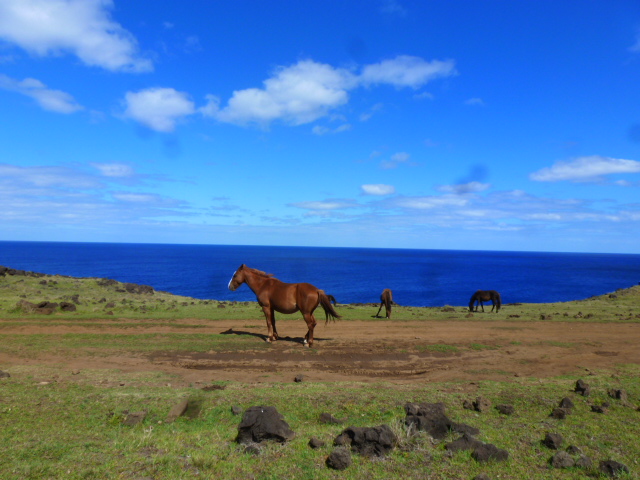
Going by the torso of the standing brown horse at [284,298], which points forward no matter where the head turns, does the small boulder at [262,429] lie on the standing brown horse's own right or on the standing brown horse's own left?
on the standing brown horse's own left

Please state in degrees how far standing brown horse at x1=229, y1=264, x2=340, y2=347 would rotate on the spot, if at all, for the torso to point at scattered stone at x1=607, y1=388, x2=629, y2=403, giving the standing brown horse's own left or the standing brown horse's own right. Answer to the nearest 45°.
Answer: approximately 135° to the standing brown horse's own left

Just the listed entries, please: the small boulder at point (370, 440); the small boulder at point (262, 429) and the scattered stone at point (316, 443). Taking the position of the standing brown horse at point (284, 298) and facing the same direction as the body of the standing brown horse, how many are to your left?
3

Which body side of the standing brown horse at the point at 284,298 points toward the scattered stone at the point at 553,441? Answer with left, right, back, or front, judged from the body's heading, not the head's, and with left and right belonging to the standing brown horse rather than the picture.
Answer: left

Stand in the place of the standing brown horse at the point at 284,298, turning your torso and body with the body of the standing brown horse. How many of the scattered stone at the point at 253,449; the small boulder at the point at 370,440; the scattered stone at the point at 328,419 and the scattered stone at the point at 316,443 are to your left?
4

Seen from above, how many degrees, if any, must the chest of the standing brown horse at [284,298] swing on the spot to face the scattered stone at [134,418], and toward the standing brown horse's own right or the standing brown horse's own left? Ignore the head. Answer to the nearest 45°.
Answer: approximately 90° to the standing brown horse's own left

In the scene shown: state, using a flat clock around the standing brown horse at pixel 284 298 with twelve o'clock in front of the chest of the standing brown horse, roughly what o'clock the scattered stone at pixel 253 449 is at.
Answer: The scattered stone is roughly at 9 o'clock from the standing brown horse.

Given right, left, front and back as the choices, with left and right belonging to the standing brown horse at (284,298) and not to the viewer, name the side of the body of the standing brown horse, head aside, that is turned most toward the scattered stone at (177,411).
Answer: left

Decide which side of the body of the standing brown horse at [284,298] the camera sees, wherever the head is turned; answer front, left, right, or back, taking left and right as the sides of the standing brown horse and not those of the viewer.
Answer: left

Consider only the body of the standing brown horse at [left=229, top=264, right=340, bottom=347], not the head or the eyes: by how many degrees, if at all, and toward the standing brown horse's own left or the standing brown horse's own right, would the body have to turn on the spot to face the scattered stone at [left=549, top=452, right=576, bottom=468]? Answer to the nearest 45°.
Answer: approximately 90° to the standing brown horse's own left

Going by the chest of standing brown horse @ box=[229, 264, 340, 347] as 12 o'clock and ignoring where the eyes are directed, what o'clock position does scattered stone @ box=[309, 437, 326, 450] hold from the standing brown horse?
The scattered stone is roughly at 9 o'clock from the standing brown horse.
